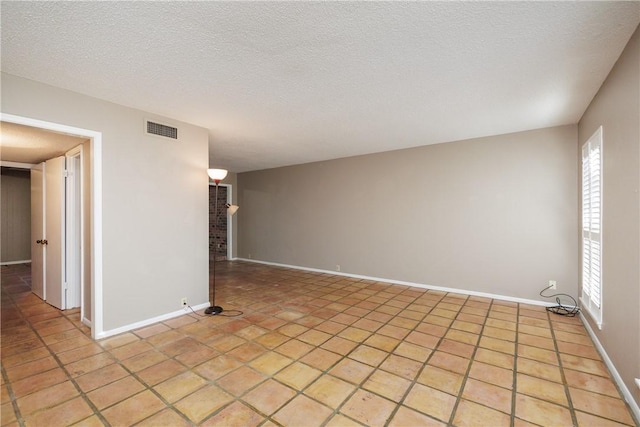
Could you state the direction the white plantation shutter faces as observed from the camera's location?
facing to the left of the viewer

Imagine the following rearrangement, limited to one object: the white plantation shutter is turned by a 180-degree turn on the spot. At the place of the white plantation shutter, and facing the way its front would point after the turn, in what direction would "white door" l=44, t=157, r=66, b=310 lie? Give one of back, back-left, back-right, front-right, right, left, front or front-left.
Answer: back-right
